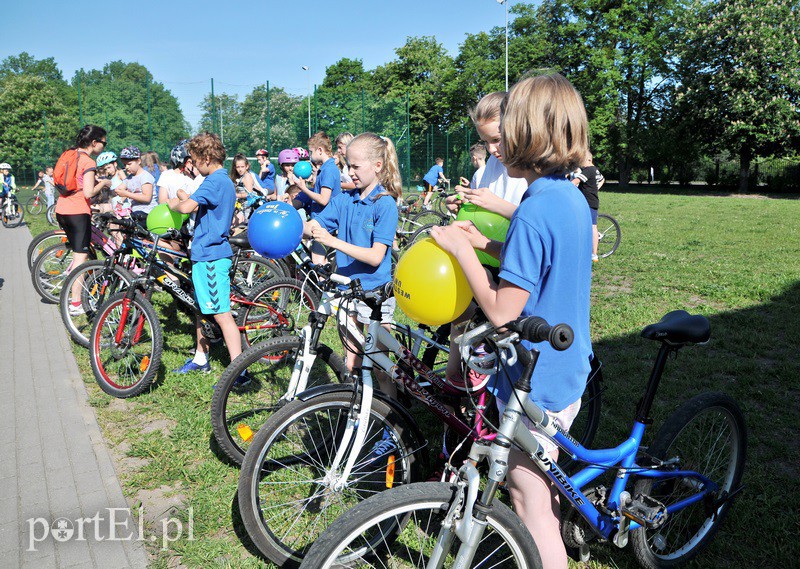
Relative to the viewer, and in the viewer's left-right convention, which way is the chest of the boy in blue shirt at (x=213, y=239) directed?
facing to the left of the viewer

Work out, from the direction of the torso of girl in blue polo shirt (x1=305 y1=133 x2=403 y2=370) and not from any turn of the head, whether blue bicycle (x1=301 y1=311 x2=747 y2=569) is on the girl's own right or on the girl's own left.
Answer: on the girl's own left

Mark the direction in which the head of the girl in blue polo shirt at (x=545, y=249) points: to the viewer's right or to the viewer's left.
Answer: to the viewer's left

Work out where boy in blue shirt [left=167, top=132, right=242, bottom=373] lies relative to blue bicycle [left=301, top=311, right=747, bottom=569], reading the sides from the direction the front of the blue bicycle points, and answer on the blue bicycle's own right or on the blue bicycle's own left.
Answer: on the blue bicycle's own right

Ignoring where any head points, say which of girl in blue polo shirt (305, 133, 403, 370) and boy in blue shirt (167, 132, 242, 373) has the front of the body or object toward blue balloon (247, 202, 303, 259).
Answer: the girl in blue polo shirt

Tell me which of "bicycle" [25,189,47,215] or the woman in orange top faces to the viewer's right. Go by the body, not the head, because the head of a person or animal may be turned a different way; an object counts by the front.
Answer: the woman in orange top

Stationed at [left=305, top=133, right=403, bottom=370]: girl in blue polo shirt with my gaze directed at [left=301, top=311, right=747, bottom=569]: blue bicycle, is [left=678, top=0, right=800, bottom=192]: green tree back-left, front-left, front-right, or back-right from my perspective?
back-left

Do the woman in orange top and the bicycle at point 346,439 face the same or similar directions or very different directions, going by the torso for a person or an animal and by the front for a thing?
very different directions

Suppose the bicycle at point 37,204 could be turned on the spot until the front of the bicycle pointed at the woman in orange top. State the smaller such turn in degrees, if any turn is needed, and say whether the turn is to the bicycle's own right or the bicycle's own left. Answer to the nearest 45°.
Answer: approximately 45° to the bicycle's own left
